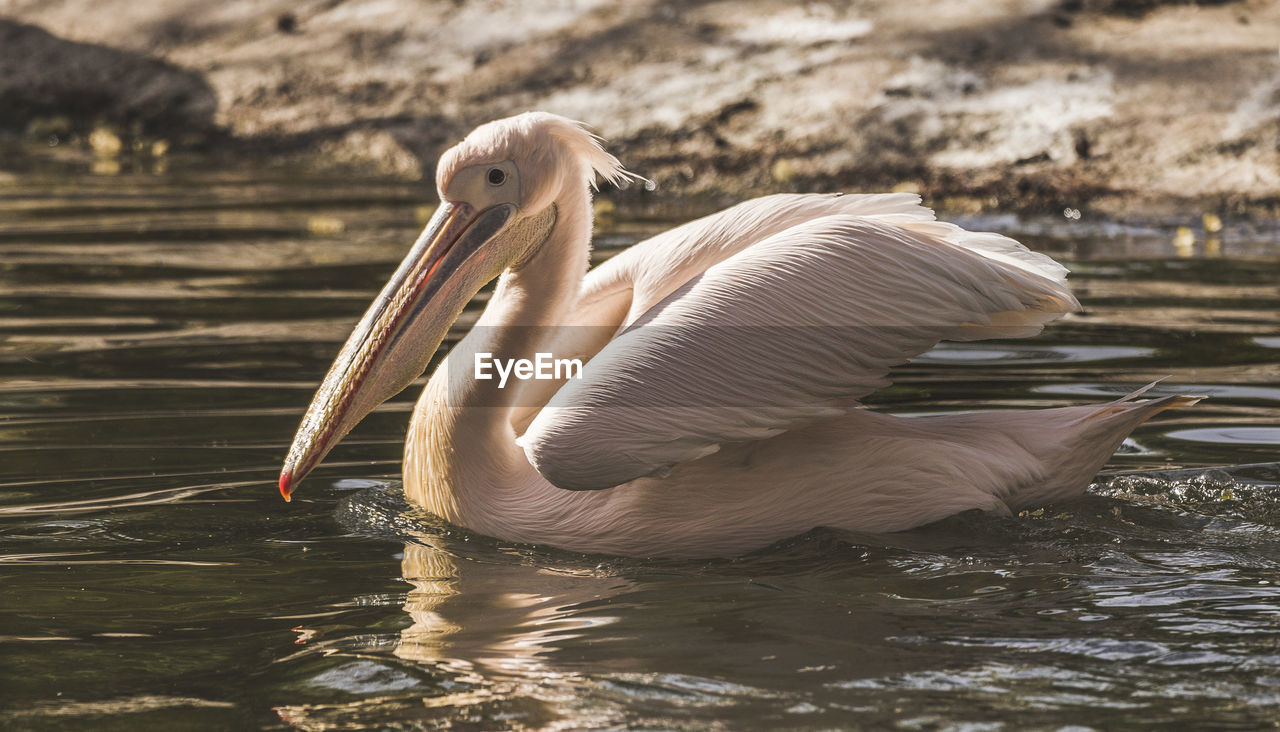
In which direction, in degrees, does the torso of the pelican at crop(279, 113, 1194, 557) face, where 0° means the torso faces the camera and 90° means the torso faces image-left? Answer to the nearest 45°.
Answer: approximately 90°

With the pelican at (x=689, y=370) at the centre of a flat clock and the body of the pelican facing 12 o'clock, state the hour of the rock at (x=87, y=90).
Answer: The rock is roughly at 2 o'clock from the pelican.
